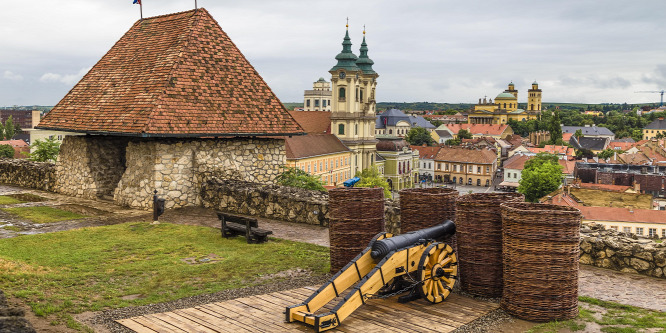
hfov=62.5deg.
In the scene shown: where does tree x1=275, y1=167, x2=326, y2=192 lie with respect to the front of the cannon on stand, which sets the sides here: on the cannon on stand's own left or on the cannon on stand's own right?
on the cannon on stand's own left

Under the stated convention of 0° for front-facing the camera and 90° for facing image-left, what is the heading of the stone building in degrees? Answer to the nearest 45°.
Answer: approximately 45°

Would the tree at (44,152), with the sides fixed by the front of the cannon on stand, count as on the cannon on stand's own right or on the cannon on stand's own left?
on the cannon on stand's own left

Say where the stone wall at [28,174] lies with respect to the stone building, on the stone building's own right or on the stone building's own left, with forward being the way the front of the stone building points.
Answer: on the stone building's own right

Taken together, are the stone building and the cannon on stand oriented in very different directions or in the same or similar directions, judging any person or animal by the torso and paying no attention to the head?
very different directions

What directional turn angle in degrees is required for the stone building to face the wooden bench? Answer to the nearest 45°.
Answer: approximately 45° to its left
